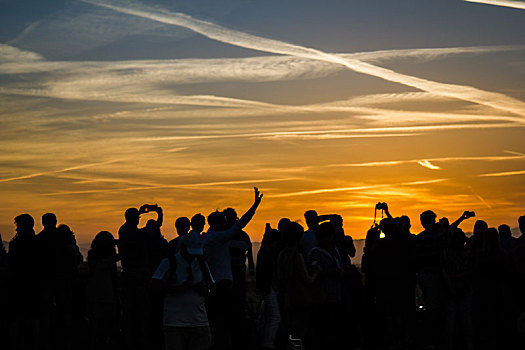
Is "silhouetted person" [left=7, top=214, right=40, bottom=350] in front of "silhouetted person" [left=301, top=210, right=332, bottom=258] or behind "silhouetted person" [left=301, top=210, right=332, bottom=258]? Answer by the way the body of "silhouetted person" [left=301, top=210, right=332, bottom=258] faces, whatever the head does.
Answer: behind

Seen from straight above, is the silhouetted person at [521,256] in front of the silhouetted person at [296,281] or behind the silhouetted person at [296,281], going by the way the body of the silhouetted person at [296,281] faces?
in front

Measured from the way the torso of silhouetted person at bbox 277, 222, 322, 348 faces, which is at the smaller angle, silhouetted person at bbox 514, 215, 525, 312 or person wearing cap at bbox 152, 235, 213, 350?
the silhouetted person

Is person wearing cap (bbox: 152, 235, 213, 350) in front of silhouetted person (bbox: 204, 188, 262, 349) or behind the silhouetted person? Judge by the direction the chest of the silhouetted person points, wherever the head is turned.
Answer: behind

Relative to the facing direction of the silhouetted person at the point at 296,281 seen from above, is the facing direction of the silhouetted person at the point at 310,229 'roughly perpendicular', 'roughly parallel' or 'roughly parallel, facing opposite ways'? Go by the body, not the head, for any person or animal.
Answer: roughly parallel

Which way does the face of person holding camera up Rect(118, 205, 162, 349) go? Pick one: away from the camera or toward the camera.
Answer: away from the camera

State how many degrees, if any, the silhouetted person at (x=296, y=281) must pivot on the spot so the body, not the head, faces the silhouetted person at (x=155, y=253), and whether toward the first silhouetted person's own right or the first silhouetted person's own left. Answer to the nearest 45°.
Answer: approximately 135° to the first silhouetted person's own left

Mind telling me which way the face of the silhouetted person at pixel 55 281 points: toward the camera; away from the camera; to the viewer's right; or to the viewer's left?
away from the camera
